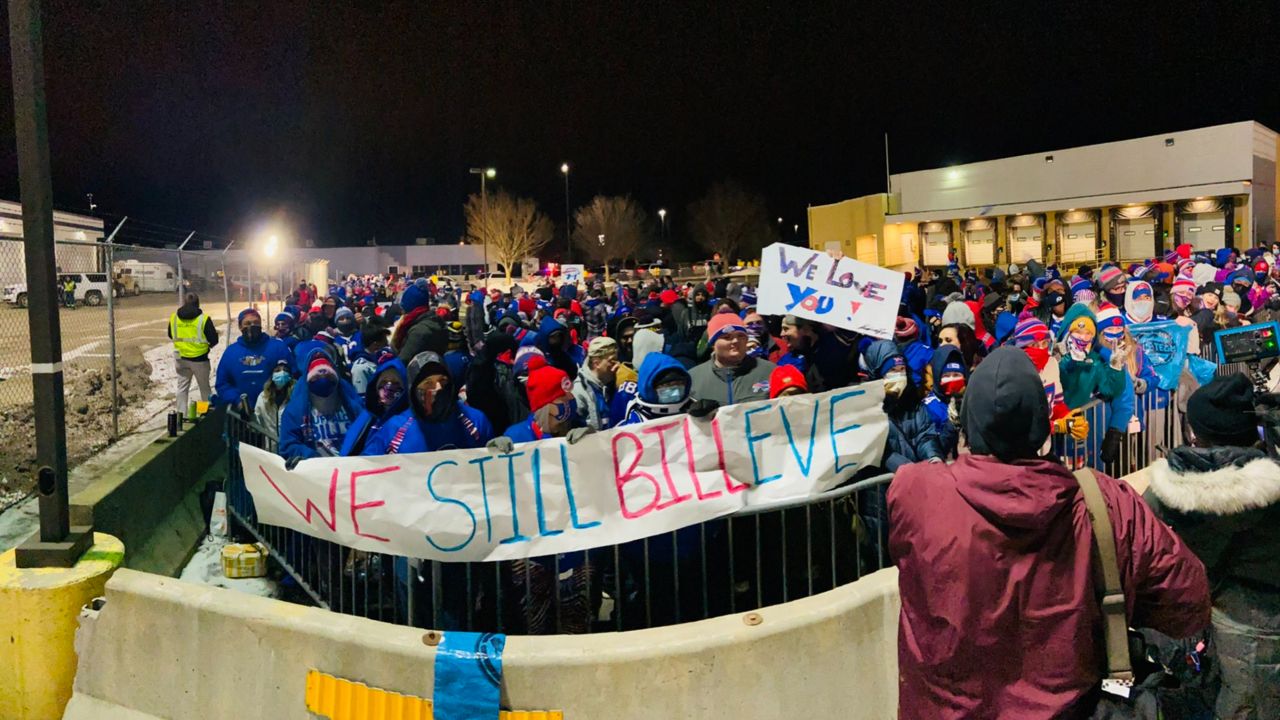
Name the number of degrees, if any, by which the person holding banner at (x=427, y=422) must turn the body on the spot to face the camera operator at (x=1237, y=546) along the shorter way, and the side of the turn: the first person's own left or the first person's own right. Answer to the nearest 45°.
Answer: approximately 45° to the first person's own left

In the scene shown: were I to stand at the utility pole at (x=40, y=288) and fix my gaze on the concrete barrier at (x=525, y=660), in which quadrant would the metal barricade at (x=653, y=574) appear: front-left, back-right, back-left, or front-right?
front-left

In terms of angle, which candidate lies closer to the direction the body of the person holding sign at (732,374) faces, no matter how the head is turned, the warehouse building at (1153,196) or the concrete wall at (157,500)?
the concrete wall

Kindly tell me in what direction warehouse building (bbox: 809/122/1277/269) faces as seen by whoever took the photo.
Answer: facing the viewer and to the left of the viewer

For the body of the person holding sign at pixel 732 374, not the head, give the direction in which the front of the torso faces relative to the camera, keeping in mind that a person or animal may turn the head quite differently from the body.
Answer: toward the camera

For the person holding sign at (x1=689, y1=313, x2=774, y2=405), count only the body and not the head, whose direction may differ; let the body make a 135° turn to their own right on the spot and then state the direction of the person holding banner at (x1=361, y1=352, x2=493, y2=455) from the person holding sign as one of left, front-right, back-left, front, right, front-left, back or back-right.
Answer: left

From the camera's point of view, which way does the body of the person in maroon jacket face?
away from the camera

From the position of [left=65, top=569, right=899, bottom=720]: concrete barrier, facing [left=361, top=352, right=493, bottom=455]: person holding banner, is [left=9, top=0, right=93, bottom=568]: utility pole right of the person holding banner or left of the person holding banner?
left

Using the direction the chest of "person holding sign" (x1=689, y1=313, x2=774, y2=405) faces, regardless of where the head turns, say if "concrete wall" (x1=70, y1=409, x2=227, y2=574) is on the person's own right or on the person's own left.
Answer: on the person's own right

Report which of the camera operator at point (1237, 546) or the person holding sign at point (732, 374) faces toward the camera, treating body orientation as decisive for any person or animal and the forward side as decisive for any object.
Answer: the person holding sign

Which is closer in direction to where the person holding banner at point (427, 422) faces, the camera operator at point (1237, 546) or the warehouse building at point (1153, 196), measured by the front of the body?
the camera operator

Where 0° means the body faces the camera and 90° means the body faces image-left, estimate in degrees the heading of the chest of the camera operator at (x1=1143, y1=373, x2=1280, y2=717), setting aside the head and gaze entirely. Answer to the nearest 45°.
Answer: approximately 180°

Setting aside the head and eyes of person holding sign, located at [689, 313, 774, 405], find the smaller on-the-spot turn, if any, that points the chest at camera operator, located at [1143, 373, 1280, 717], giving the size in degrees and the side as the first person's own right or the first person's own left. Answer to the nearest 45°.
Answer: approximately 45° to the first person's own left

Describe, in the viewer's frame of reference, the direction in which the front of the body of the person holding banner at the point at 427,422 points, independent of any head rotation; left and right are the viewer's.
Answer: facing the viewer

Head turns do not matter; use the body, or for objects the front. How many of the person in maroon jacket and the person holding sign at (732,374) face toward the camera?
1

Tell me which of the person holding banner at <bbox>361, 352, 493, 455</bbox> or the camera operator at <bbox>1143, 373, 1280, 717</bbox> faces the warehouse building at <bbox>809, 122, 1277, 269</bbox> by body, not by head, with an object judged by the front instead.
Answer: the camera operator

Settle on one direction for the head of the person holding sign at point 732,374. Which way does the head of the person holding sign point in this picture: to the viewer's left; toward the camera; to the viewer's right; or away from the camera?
toward the camera

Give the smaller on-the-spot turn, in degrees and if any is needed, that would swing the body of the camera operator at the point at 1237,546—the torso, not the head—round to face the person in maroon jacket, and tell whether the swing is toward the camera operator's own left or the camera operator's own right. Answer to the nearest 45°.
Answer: approximately 135° to the camera operator's own left
